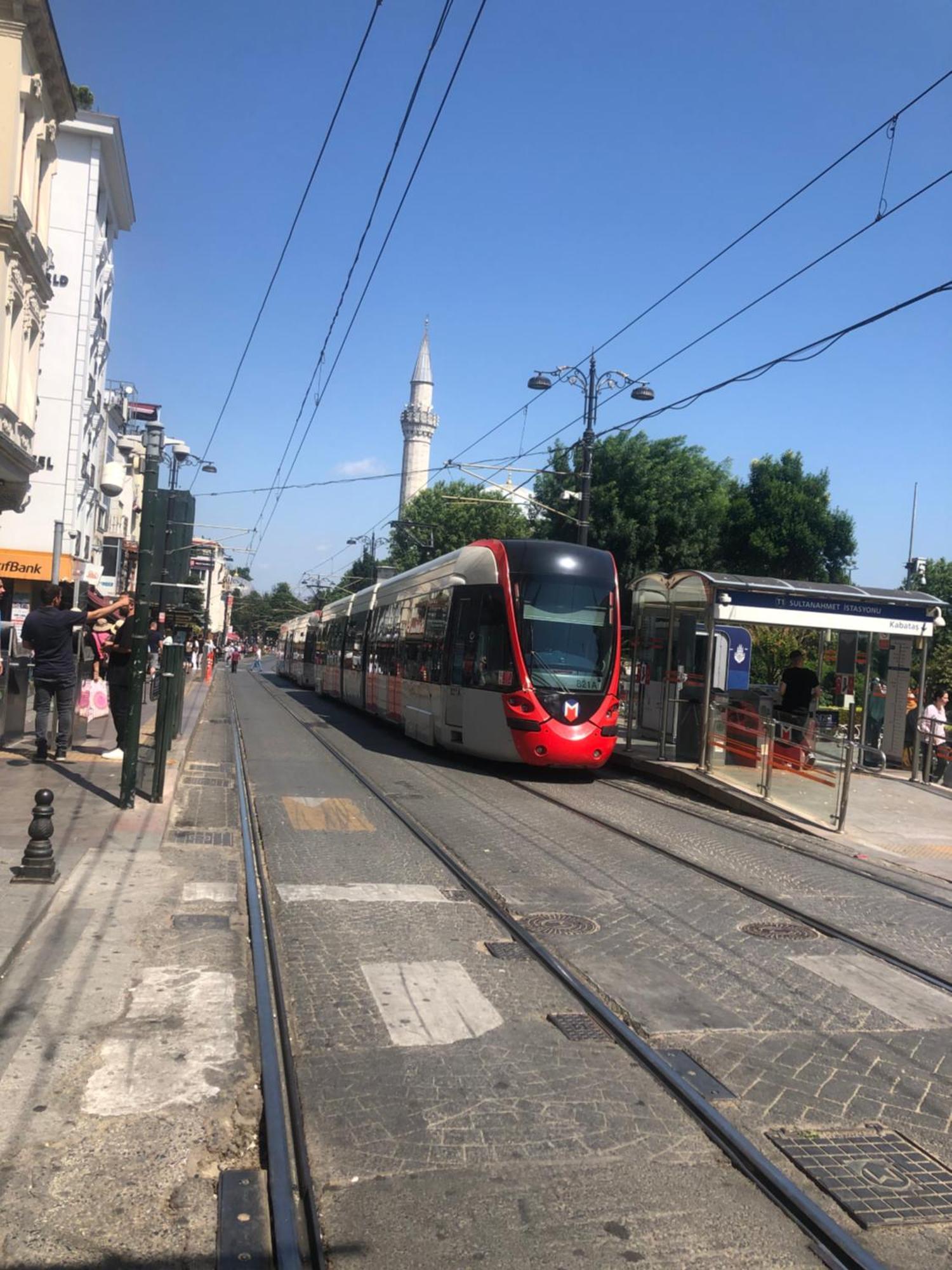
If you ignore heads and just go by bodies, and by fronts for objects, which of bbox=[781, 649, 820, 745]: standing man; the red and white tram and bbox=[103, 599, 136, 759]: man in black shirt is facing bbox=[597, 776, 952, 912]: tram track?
the red and white tram

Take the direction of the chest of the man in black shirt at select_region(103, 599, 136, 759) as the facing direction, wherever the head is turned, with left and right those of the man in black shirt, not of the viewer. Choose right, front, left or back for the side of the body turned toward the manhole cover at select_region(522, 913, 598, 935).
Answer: left

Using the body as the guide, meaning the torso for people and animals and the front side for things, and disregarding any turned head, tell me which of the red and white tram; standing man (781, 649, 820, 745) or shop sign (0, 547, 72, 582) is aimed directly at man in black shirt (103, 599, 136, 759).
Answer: the shop sign

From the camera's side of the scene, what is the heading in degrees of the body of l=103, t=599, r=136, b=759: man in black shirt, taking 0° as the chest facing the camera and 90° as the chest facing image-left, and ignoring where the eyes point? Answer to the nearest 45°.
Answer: approximately 90°

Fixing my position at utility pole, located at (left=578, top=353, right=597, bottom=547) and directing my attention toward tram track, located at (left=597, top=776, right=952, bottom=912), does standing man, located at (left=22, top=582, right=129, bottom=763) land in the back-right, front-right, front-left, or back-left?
front-right

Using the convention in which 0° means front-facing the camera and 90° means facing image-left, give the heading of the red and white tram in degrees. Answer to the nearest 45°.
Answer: approximately 315°

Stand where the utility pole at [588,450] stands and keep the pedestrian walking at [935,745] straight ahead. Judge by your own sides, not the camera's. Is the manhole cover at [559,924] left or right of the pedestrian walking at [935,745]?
right

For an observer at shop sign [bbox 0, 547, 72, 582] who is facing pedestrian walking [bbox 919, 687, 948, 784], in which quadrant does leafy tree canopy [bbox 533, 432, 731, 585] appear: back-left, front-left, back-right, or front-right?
front-left

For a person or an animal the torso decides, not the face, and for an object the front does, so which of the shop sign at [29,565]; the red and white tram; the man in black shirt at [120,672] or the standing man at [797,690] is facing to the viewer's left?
the man in black shirt

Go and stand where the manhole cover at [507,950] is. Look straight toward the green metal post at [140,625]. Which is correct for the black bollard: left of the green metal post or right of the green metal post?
left
